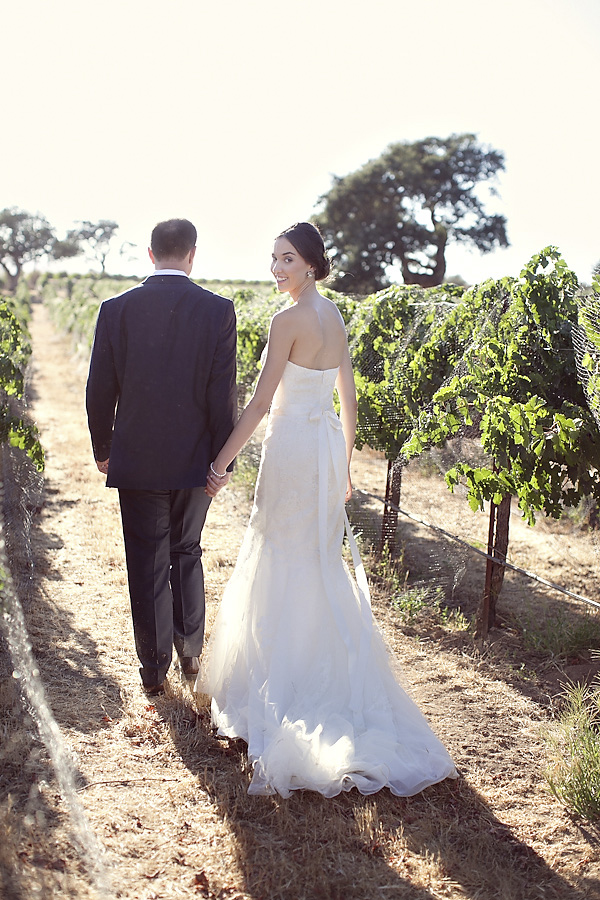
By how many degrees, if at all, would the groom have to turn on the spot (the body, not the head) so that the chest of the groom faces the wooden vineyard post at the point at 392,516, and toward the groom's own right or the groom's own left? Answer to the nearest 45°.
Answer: approximately 45° to the groom's own right

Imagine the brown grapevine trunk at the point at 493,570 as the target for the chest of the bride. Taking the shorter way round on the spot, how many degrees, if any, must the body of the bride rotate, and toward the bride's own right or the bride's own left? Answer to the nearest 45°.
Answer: approximately 90° to the bride's own right

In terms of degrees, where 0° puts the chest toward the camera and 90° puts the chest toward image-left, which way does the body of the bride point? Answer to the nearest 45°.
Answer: approximately 135°

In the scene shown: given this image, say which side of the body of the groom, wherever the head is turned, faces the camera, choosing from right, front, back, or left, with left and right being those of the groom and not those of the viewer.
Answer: back

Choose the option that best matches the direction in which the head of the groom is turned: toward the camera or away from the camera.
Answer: away from the camera

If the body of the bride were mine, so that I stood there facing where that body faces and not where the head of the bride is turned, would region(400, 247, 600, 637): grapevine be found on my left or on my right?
on my right

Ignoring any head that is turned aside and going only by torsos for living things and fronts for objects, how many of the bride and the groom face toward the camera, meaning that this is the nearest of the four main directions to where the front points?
0

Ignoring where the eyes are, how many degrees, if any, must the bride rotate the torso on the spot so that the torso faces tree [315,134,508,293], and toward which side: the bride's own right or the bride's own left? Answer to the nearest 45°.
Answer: approximately 45° to the bride's own right
